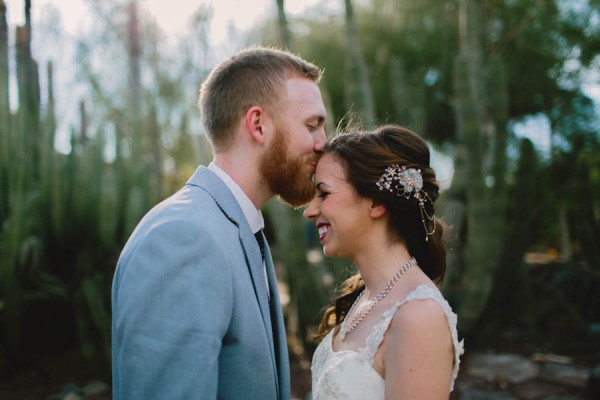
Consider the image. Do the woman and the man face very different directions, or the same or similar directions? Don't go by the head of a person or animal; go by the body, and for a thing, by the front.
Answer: very different directions

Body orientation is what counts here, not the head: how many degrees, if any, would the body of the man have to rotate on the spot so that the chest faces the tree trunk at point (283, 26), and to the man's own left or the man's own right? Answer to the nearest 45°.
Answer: approximately 90° to the man's own left

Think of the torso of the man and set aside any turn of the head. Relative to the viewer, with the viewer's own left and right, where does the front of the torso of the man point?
facing to the right of the viewer

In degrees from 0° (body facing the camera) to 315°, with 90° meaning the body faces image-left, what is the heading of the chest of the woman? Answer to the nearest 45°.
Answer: approximately 90°

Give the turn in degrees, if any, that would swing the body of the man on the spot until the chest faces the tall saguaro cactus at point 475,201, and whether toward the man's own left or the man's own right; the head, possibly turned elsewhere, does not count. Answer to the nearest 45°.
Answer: approximately 45° to the man's own left

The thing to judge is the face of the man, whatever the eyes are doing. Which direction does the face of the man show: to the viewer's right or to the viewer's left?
to the viewer's right

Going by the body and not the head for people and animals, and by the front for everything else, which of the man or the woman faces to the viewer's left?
the woman

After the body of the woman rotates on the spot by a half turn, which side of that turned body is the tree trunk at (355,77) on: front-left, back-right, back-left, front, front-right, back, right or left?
left

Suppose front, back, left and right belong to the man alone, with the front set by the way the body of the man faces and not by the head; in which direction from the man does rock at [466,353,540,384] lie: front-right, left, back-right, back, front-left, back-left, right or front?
front-left

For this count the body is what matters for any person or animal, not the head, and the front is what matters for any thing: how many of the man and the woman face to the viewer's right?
1

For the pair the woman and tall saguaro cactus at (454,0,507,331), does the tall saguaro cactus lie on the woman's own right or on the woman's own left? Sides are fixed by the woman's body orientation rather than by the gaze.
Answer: on the woman's own right
